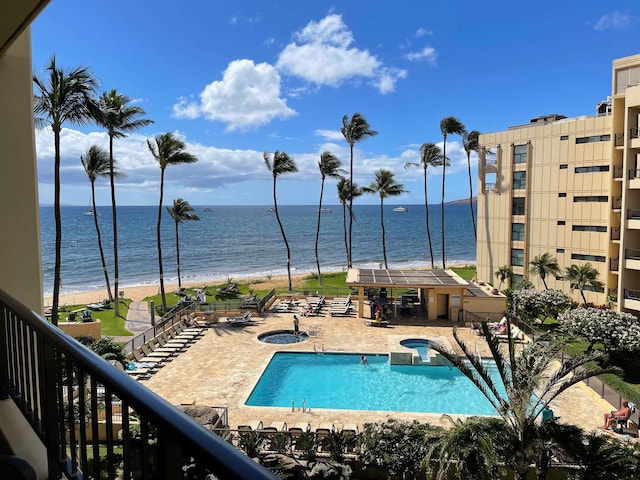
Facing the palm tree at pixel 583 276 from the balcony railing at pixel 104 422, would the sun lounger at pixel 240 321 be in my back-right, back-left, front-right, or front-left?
front-left

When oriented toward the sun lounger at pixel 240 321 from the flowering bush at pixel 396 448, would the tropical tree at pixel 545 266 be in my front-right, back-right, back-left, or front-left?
front-right

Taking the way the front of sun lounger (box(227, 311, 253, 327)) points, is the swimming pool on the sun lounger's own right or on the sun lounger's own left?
on the sun lounger's own left

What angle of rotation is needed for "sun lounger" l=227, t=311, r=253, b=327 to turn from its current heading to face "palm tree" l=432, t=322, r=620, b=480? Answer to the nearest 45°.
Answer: approximately 90° to its left

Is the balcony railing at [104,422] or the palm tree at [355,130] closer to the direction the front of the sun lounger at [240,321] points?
the balcony railing

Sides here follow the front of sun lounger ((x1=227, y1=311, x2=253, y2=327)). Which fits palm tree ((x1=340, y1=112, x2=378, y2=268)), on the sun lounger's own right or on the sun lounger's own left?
on the sun lounger's own right

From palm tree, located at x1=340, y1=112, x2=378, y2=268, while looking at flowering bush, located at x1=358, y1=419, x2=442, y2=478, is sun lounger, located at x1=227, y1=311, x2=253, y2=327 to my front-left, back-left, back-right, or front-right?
front-right
